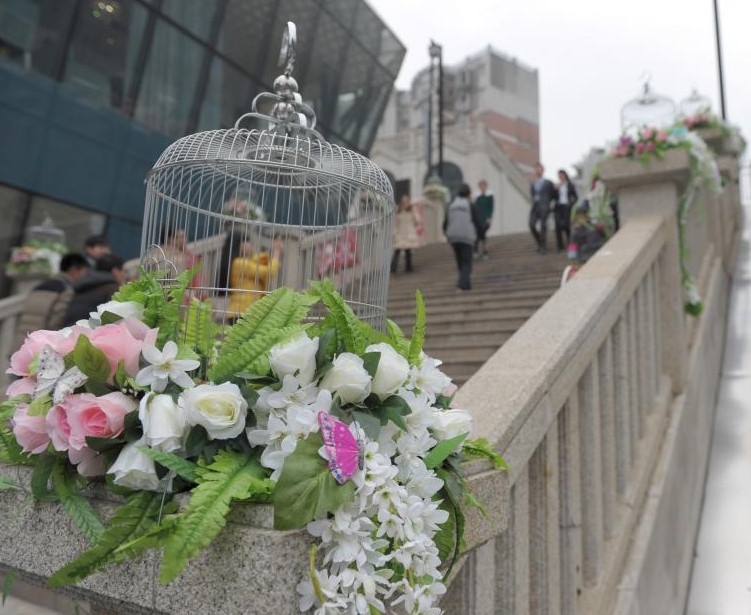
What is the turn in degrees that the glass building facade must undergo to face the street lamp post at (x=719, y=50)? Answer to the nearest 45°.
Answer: approximately 45° to its left

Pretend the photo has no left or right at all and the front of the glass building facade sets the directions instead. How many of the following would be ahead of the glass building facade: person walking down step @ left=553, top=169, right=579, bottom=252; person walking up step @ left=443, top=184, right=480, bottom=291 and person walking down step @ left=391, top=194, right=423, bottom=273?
3

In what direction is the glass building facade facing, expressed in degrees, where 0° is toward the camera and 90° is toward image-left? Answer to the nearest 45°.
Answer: approximately 315°

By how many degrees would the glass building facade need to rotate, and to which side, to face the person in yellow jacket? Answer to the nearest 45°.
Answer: approximately 45° to its right

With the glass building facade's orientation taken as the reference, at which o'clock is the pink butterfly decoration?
The pink butterfly decoration is roughly at 1 o'clock from the glass building facade.

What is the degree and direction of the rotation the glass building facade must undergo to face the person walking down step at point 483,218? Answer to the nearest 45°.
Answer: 0° — it already faces them

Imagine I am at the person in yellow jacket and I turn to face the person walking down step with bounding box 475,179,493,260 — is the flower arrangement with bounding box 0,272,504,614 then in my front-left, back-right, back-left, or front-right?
back-right

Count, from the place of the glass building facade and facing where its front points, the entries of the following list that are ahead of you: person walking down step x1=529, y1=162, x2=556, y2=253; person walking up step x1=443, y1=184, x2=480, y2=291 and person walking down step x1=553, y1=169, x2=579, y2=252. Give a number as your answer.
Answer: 3

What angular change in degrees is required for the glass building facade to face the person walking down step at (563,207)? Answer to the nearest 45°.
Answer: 0° — it already faces them
